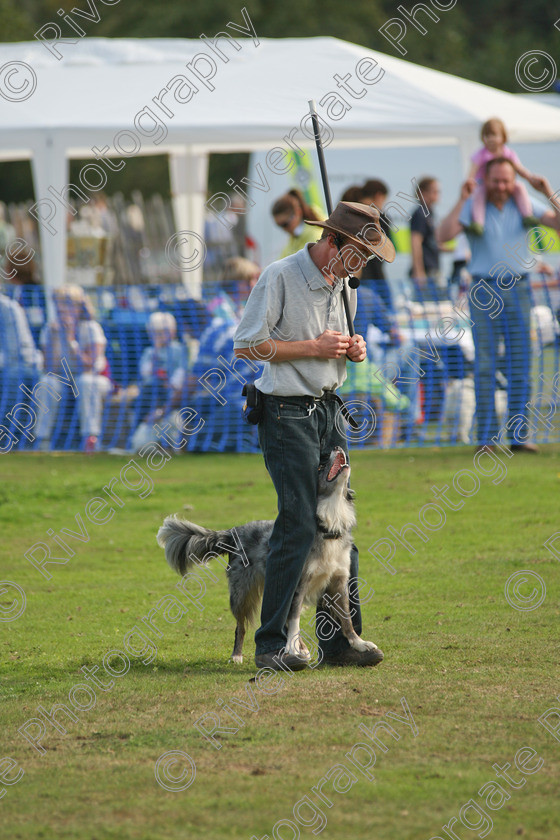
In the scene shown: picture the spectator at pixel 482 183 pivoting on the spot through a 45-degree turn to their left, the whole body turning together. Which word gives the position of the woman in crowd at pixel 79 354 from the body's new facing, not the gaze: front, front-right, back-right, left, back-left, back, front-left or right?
back-right

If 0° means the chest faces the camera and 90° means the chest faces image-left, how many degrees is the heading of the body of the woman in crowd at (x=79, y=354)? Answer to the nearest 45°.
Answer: approximately 0°

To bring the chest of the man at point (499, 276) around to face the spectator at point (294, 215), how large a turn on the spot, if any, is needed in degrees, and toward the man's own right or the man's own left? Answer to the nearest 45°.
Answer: approximately 90° to the man's own right

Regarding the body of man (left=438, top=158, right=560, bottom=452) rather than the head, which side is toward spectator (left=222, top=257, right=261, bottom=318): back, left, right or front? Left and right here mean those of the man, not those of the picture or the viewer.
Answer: right

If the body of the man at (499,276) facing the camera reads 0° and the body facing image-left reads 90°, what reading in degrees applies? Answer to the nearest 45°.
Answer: approximately 0°

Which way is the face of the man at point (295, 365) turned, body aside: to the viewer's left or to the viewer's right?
to the viewer's right

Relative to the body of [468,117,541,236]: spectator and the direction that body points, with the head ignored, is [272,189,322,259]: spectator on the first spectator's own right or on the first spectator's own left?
on the first spectator's own right
